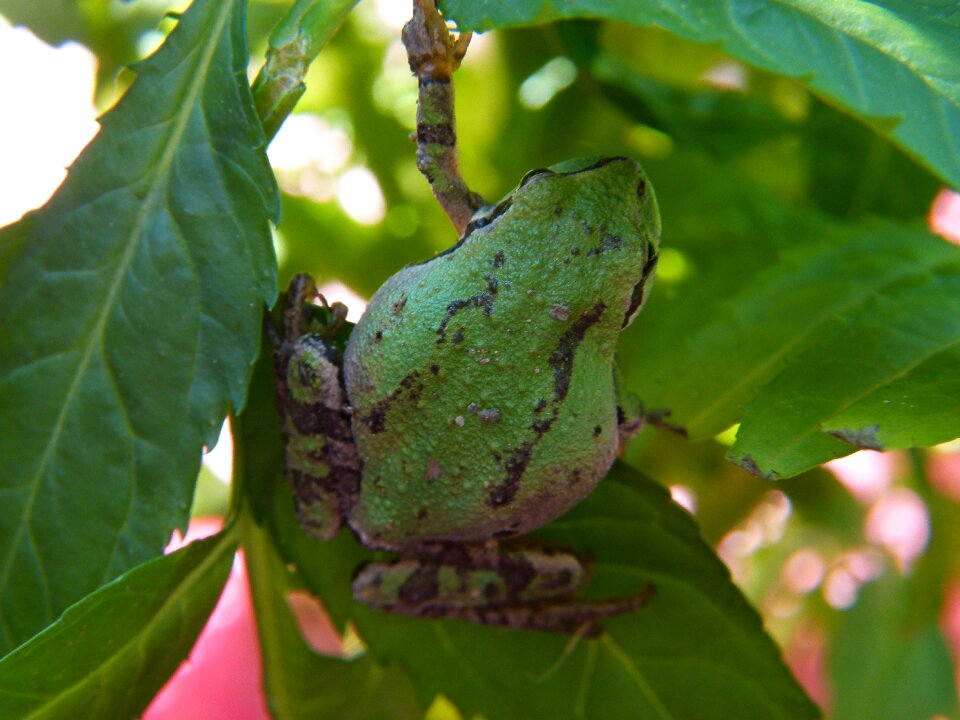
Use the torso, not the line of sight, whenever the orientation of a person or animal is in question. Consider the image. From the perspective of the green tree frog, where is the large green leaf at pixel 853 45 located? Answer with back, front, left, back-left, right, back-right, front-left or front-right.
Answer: right

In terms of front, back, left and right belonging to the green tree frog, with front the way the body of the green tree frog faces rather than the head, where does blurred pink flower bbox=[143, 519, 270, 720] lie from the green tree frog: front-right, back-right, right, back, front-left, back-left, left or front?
left

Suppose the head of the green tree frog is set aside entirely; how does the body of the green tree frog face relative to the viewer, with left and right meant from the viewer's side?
facing away from the viewer and to the right of the viewer
